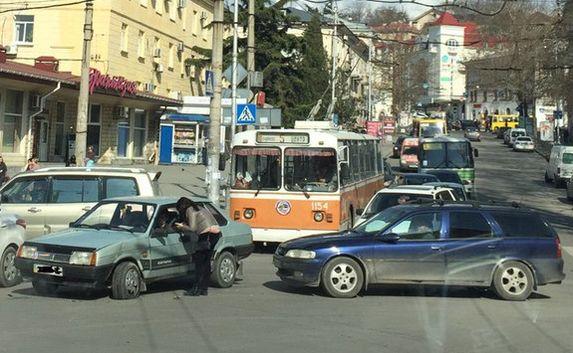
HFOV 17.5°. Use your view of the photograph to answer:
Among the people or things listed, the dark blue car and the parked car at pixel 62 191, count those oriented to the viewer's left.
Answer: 2

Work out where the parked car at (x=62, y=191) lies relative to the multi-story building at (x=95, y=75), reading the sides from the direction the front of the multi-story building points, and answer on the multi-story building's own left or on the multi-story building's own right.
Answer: on the multi-story building's own right

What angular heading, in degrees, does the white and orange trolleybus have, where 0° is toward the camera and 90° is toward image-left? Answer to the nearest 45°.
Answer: approximately 45°

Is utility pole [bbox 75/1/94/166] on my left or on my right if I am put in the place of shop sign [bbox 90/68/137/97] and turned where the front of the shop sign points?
on my right

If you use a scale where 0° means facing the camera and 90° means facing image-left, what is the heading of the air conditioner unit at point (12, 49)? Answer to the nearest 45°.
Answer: approximately 315°

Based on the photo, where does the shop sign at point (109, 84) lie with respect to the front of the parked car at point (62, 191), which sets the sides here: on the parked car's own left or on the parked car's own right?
on the parked car's own right

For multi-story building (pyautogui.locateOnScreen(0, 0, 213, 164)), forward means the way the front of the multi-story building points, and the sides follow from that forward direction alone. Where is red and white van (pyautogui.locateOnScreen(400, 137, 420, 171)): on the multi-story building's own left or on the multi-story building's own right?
on the multi-story building's own left

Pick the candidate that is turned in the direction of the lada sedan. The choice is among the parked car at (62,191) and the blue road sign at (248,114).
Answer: the blue road sign

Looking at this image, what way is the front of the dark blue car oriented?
to the viewer's left

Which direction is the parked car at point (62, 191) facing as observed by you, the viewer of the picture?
facing to the left of the viewer

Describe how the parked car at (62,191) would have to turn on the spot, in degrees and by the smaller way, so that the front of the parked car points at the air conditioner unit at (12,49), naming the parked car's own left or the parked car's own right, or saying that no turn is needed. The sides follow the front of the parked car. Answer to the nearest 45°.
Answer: approximately 90° to the parked car's own right
